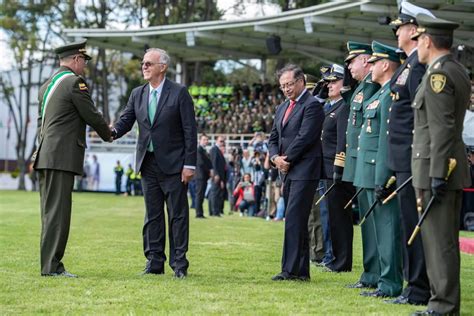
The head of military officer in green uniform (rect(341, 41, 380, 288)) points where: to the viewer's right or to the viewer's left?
to the viewer's left

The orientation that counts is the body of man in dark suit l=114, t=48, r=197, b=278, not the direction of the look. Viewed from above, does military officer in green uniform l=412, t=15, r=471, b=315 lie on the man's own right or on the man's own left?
on the man's own left

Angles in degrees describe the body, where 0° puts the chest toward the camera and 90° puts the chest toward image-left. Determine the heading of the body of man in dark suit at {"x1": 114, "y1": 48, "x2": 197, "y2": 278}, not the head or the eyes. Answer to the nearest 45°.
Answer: approximately 45°

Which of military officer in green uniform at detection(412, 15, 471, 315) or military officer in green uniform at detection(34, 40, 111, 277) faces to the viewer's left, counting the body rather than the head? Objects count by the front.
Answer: military officer in green uniform at detection(412, 15, 471, 315)

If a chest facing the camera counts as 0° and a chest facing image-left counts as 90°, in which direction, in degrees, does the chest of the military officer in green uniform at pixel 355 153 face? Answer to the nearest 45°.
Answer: approximately 45°

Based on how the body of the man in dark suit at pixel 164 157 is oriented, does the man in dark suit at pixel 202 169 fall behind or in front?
behind

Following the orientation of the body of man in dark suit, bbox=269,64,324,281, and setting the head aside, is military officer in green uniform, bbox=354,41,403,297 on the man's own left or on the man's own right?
on the man's own left

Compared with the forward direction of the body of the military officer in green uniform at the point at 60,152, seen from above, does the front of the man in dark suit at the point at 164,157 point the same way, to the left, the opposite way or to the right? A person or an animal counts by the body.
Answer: the opposite way

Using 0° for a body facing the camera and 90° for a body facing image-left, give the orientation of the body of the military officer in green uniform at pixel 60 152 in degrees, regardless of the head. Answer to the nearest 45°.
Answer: approximately 225°
